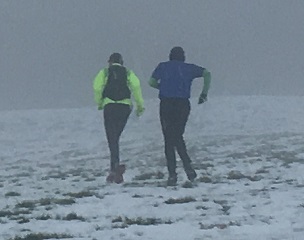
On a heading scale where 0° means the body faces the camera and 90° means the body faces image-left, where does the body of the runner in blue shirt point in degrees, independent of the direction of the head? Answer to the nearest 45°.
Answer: approximately 180°

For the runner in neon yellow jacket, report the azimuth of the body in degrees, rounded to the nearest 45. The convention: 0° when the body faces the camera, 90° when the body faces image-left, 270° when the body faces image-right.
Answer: approximately 180°

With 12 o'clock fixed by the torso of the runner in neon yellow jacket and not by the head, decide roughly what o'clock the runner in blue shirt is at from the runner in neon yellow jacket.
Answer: The runner in blue shirt is roughly at 4 o'clock from the runner in neon yellow jacket.

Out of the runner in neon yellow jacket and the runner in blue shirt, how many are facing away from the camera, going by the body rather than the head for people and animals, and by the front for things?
2

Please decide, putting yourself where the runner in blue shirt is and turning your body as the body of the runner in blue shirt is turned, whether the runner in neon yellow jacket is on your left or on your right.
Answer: on your left
